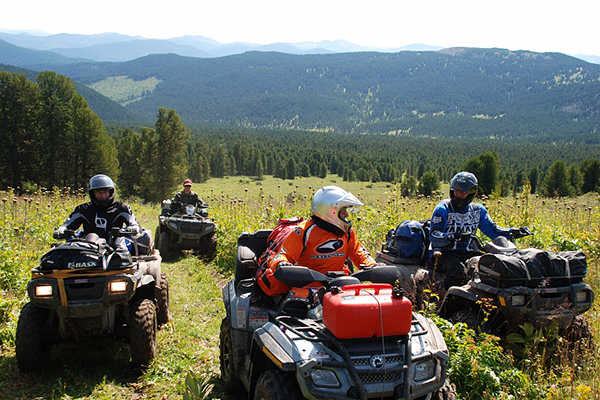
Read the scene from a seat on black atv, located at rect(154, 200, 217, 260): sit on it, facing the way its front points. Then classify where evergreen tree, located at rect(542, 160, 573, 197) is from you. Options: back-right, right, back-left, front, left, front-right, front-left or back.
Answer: back-left

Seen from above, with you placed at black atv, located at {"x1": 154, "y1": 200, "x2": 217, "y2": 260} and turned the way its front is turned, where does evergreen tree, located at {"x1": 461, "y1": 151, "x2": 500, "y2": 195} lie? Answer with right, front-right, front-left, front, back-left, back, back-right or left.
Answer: back-left

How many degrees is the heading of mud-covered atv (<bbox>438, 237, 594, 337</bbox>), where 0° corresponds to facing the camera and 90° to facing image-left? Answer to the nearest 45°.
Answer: approximately 315°

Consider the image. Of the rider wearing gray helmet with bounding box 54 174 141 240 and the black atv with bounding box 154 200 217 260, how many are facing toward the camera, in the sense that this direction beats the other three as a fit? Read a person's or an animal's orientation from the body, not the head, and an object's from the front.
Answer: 2

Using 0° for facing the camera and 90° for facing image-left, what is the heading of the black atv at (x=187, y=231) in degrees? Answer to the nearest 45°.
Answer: approximately 0°

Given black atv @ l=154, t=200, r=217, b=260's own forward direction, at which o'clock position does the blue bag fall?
The blue bag is roughly at 11 o'clock from the black atv.

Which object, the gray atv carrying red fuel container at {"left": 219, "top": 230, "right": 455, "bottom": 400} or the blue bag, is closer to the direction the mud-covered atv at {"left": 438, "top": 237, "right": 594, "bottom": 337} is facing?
the gray atv carrying red fuel container

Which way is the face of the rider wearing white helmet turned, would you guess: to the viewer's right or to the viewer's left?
to the viewer's right

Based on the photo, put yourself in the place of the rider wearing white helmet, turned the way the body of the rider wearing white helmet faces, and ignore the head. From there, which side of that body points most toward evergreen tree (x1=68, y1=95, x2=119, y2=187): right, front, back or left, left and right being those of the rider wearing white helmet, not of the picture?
back

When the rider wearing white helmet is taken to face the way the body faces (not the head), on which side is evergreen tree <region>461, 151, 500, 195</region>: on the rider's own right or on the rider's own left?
on the rider's own left
